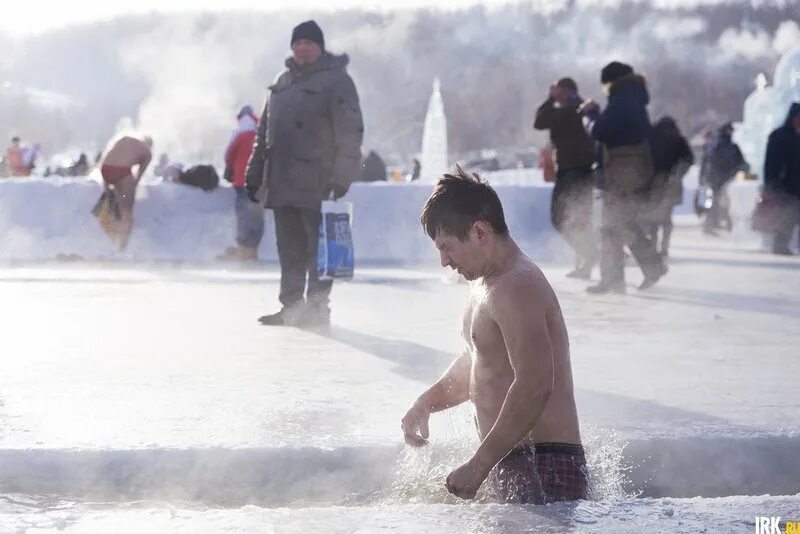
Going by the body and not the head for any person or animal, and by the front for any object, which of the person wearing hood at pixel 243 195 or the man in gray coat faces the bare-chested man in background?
the person wearing hood

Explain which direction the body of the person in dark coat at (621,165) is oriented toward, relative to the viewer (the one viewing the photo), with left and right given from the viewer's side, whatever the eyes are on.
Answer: facing to the left of the viewer

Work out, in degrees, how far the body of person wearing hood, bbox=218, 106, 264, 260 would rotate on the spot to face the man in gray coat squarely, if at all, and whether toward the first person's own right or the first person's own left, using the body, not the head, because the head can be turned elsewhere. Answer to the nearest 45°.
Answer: approximately 90° to the first person's own left

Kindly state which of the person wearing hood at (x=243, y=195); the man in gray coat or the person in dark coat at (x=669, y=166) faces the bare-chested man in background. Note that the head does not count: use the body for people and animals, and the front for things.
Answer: the person wearing hood

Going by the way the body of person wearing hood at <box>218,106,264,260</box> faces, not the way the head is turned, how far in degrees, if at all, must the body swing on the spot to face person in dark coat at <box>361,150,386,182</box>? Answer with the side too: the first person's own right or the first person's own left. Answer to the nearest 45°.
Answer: approximately 90° to the first person's own right

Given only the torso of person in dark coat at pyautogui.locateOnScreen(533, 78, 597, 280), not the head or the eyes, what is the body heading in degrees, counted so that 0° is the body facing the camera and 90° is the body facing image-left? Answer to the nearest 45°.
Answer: approximately 90°

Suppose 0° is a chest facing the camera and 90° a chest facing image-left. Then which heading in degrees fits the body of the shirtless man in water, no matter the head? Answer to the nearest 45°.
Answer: approximately 90°

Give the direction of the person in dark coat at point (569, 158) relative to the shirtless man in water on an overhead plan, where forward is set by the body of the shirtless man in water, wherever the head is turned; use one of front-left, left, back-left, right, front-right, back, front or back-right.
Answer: right
